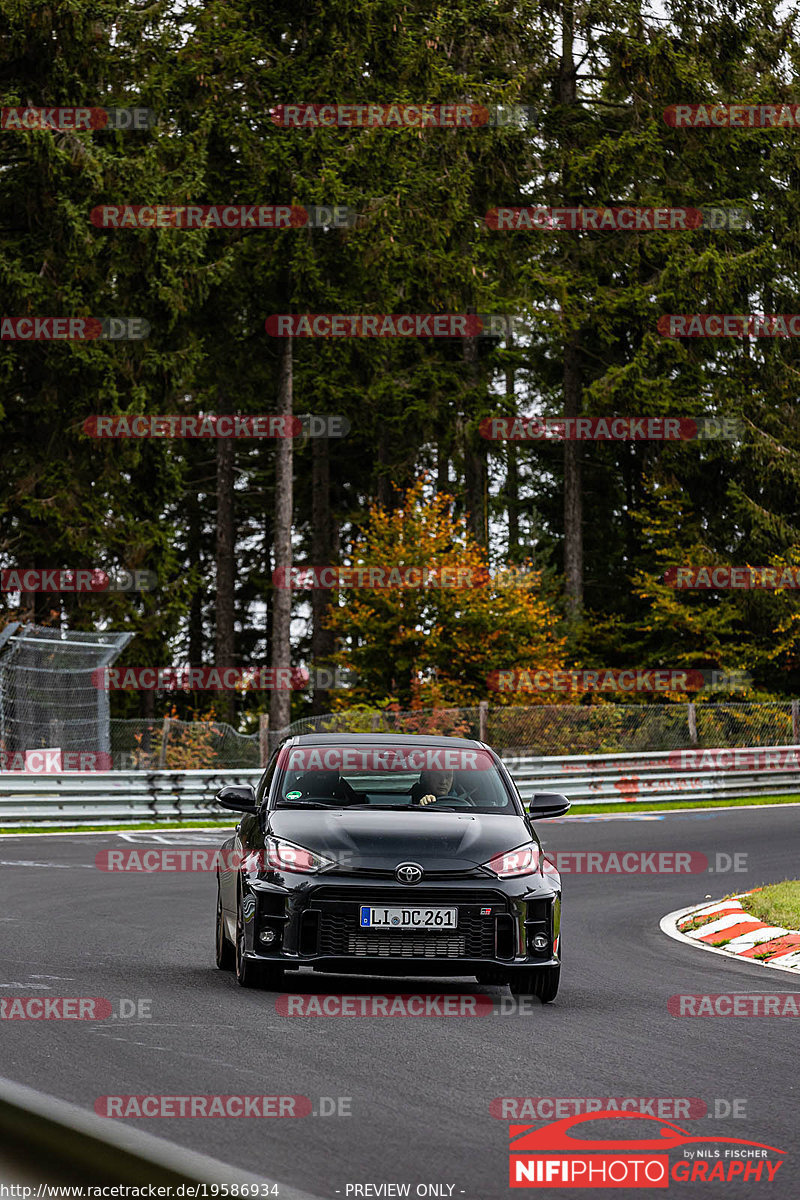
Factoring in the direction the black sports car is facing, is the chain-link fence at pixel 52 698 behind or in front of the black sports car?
behind

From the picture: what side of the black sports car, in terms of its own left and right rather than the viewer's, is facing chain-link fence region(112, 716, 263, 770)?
back

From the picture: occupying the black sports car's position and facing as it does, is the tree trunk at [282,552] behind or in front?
behind

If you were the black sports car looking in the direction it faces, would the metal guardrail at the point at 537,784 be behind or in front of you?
behind

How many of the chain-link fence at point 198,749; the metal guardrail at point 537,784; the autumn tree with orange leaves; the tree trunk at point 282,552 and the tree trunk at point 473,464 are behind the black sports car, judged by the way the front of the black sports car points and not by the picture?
5

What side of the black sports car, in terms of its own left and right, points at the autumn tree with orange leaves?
back

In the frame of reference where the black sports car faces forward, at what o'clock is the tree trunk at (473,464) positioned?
The tree trunk is roughly at 6 o'clock from the black sports car.

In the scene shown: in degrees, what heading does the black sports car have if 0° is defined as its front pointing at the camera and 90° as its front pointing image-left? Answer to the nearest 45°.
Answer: approximately 0°

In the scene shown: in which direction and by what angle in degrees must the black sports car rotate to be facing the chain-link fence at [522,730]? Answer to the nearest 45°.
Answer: approximately 180°
